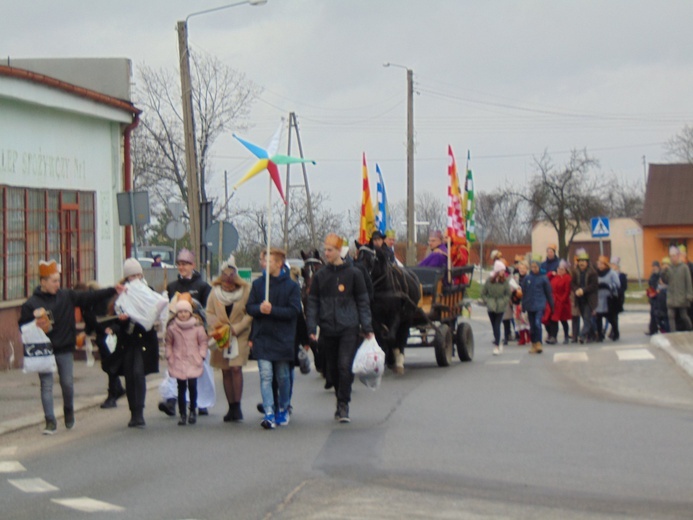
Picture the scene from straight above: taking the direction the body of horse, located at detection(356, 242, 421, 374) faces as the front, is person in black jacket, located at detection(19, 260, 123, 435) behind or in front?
in front

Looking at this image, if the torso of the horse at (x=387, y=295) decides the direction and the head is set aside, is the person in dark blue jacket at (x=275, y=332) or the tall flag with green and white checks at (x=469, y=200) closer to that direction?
the person in dark blue jacket

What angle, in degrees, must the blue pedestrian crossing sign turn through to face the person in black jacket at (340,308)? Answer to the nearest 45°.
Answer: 0° — it already faces them

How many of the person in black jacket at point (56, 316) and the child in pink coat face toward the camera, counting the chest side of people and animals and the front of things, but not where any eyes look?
2

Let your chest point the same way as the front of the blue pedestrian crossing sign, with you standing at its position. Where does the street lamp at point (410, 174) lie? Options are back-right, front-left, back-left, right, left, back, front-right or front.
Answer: back-right

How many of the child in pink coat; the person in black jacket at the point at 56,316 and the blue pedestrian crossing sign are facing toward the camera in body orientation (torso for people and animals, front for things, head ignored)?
3

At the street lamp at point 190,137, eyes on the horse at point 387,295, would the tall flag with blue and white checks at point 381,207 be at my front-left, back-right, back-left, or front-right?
front-left

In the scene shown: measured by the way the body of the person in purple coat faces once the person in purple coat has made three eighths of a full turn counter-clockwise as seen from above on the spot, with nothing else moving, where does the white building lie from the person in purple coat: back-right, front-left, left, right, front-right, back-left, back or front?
back

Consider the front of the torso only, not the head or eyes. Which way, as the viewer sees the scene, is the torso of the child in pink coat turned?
toward the camera

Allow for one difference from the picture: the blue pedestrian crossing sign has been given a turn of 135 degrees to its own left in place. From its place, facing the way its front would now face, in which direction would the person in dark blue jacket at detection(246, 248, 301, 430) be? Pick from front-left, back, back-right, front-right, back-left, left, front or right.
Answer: back-right

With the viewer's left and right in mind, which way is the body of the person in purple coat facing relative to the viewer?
facing the viewer and to the left of the viewer

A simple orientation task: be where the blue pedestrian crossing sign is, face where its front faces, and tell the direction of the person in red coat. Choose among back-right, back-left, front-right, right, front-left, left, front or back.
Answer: front

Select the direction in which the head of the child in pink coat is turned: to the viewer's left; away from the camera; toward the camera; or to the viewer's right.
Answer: toward the camera

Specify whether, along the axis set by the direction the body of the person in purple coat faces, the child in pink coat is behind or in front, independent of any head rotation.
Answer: in front
